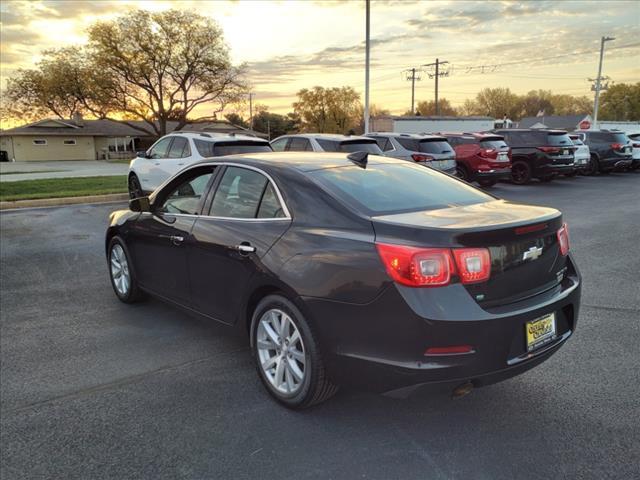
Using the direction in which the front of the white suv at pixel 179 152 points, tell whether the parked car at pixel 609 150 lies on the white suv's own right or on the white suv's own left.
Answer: on the white suv's own right

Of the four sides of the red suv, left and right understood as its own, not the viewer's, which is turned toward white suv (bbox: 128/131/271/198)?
left

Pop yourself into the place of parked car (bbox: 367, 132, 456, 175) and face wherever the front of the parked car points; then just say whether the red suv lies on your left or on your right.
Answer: on your right

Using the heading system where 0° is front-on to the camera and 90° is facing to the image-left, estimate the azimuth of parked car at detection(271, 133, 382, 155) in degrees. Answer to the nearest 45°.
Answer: approximately 135°

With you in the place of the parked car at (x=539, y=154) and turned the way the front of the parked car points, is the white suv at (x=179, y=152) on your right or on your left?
on your left

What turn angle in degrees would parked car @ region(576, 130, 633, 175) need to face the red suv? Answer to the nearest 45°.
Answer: approximately 90° to its left

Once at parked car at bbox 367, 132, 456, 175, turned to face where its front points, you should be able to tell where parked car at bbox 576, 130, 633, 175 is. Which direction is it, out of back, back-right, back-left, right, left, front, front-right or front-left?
right

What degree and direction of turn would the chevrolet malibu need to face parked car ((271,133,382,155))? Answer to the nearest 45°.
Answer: approximately 45° to its right

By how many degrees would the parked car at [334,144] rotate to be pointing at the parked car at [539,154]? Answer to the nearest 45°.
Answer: approximately 90° to its right

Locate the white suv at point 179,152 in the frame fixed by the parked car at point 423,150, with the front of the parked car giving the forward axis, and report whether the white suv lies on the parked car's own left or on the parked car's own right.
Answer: on the parked car's own left

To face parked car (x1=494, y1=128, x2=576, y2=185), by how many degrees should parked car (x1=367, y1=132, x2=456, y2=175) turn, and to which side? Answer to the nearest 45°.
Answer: approximately 90° to its right

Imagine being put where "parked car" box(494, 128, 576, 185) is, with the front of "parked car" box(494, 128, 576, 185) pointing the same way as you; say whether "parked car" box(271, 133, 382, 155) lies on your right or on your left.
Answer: on your left

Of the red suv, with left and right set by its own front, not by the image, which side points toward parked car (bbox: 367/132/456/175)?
left

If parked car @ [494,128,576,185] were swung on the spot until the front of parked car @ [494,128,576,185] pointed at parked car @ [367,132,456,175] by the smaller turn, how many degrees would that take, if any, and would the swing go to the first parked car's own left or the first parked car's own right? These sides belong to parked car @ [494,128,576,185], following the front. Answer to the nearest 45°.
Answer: approximately 90° to the first parked car's own left
